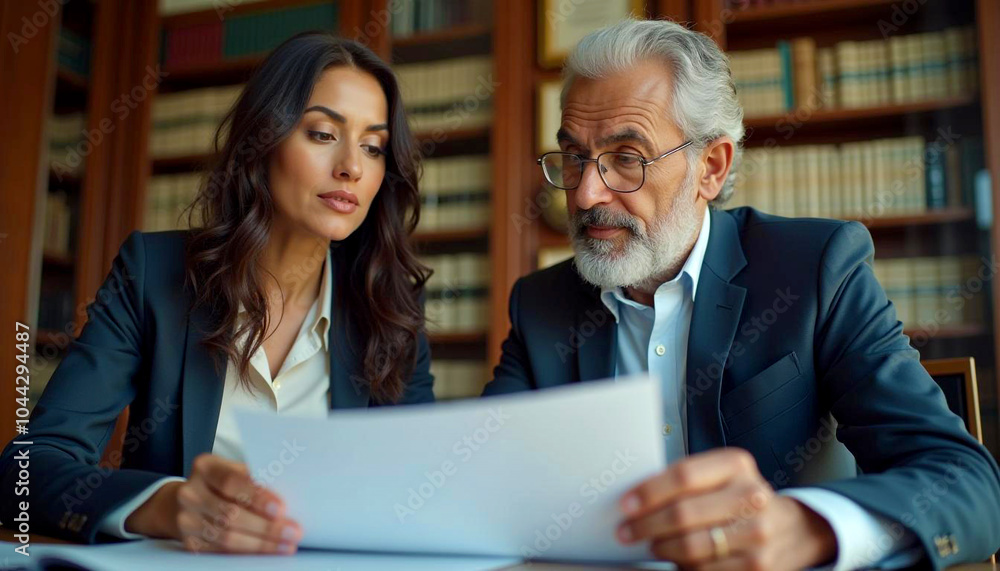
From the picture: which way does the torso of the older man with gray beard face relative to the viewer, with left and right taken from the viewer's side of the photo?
facing the viewer and to the left of the viewer

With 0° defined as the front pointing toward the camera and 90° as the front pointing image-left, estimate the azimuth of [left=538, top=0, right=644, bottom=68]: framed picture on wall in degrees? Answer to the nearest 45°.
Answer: approximately 0°

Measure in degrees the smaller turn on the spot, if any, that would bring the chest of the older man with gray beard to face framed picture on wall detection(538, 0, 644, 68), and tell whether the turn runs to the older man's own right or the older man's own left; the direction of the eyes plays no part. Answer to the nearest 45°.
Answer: approximately 135° to the older man's own right

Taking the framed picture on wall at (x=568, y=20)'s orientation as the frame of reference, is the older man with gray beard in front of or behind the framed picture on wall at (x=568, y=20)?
in front

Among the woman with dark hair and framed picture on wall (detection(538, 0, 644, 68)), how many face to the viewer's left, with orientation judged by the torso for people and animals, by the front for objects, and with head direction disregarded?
0

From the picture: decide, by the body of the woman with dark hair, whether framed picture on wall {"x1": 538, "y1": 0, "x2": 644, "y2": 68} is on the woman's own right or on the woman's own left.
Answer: on the woman's own left

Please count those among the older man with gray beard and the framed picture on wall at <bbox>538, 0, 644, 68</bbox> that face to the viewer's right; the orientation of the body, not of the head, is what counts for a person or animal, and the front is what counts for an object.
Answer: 0

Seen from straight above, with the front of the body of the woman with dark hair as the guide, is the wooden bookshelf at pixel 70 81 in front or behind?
behind

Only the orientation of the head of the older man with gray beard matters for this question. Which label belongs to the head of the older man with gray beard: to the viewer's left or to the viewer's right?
to the viewer's left

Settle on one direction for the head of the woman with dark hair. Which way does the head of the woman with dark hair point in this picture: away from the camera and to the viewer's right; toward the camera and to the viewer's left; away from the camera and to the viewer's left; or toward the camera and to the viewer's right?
toward the camera and to the viewer's right

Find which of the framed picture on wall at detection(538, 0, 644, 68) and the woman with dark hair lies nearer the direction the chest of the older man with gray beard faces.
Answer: the woman with dark hair
